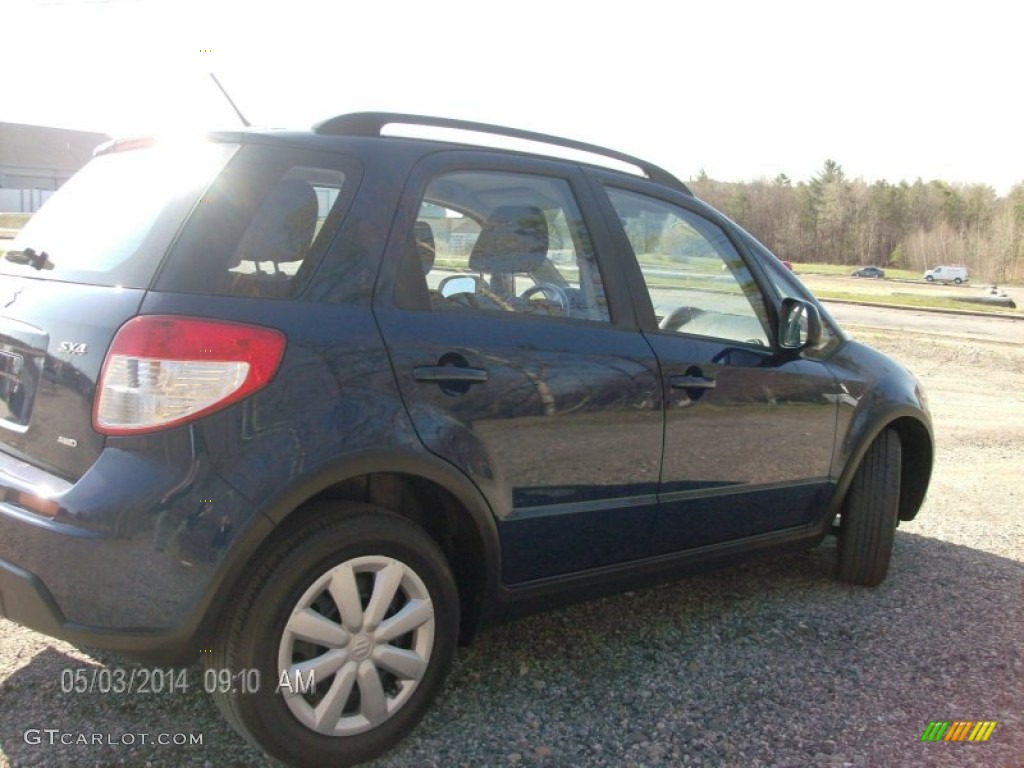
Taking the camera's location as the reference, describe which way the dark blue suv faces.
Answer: facing away from the viewer and to the right of the viewer
